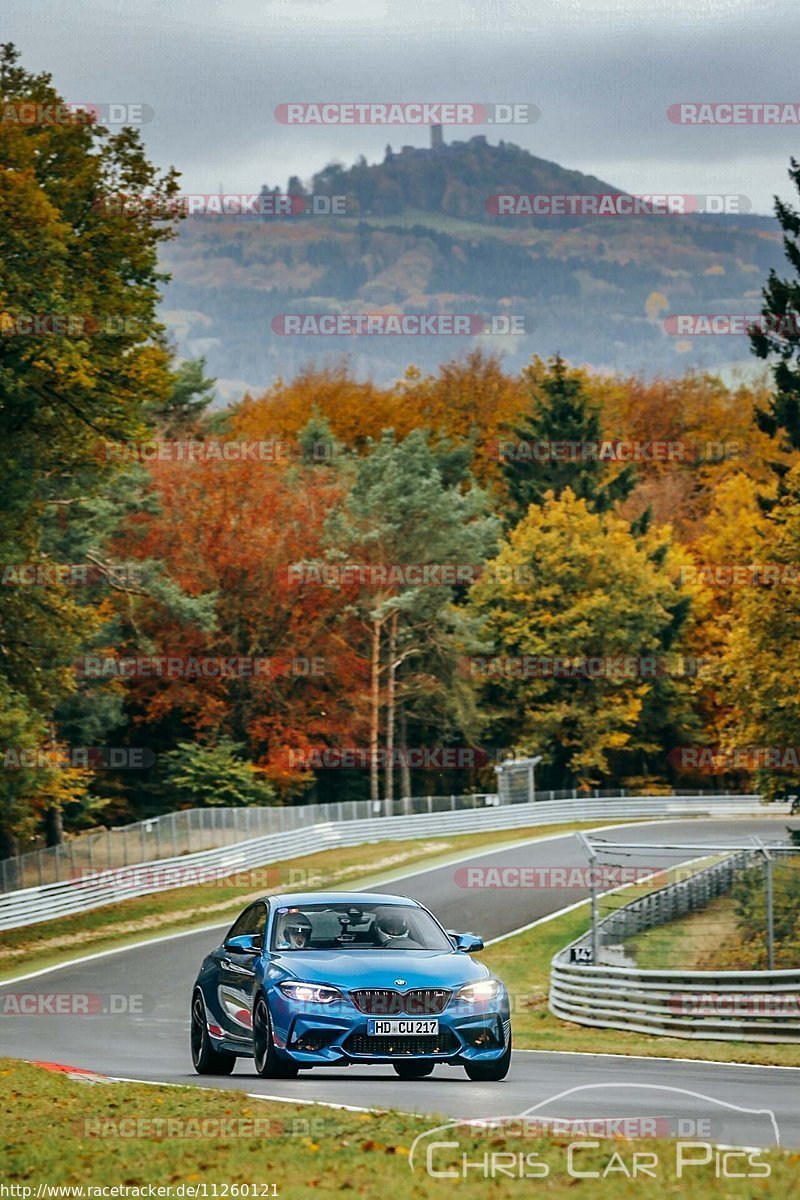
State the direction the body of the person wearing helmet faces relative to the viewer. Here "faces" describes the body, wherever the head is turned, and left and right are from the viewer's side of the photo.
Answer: facing the viewer

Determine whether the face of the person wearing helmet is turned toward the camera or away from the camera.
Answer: toward the camera

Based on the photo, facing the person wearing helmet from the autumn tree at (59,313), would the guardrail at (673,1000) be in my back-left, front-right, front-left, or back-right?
front-left

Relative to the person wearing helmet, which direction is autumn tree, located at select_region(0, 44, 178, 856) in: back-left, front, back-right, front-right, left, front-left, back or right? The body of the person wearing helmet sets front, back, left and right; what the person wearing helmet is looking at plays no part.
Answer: back

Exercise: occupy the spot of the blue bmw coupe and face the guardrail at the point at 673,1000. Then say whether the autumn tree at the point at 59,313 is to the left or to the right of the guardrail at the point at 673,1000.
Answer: left

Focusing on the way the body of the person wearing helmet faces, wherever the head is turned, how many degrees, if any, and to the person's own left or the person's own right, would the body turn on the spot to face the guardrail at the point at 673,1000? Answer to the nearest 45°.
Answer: approximately 135° to the person's own left
